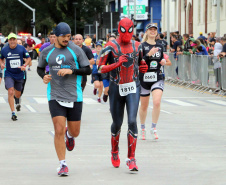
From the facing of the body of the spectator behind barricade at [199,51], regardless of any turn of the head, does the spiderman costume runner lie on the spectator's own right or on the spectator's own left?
on the spectator's own left

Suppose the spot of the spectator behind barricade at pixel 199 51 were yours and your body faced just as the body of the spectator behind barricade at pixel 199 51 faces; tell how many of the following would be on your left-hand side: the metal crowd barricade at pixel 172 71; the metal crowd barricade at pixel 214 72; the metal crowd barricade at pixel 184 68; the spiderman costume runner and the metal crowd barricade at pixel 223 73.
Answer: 3

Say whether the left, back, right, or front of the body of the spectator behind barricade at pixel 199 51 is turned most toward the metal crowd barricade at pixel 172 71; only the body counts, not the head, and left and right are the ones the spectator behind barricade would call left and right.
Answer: right

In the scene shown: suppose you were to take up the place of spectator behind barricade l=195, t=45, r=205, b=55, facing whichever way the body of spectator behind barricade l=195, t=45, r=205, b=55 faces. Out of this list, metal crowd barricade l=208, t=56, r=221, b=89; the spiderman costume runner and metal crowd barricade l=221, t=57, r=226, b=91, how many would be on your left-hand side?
3

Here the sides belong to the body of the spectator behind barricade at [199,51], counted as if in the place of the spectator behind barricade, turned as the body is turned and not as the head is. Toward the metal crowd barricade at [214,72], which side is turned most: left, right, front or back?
left

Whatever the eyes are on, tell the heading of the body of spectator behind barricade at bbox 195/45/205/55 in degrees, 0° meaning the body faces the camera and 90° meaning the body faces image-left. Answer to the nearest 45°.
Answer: approximately 90°

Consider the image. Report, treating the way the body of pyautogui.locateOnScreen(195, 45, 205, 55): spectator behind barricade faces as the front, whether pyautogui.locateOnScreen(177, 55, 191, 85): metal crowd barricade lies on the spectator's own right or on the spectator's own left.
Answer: on the spectator's own right
